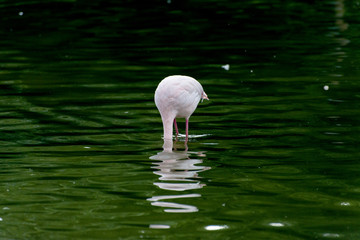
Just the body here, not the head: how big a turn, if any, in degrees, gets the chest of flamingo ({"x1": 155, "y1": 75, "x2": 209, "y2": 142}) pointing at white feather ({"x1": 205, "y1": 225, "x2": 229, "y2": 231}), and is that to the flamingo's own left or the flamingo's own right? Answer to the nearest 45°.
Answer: approximately 45° to the flamingo's own left

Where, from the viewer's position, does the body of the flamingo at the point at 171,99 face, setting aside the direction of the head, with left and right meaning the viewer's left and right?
facing the viewer and to the left of the viewer

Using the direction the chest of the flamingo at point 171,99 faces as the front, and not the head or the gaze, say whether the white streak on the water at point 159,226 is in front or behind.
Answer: in front
